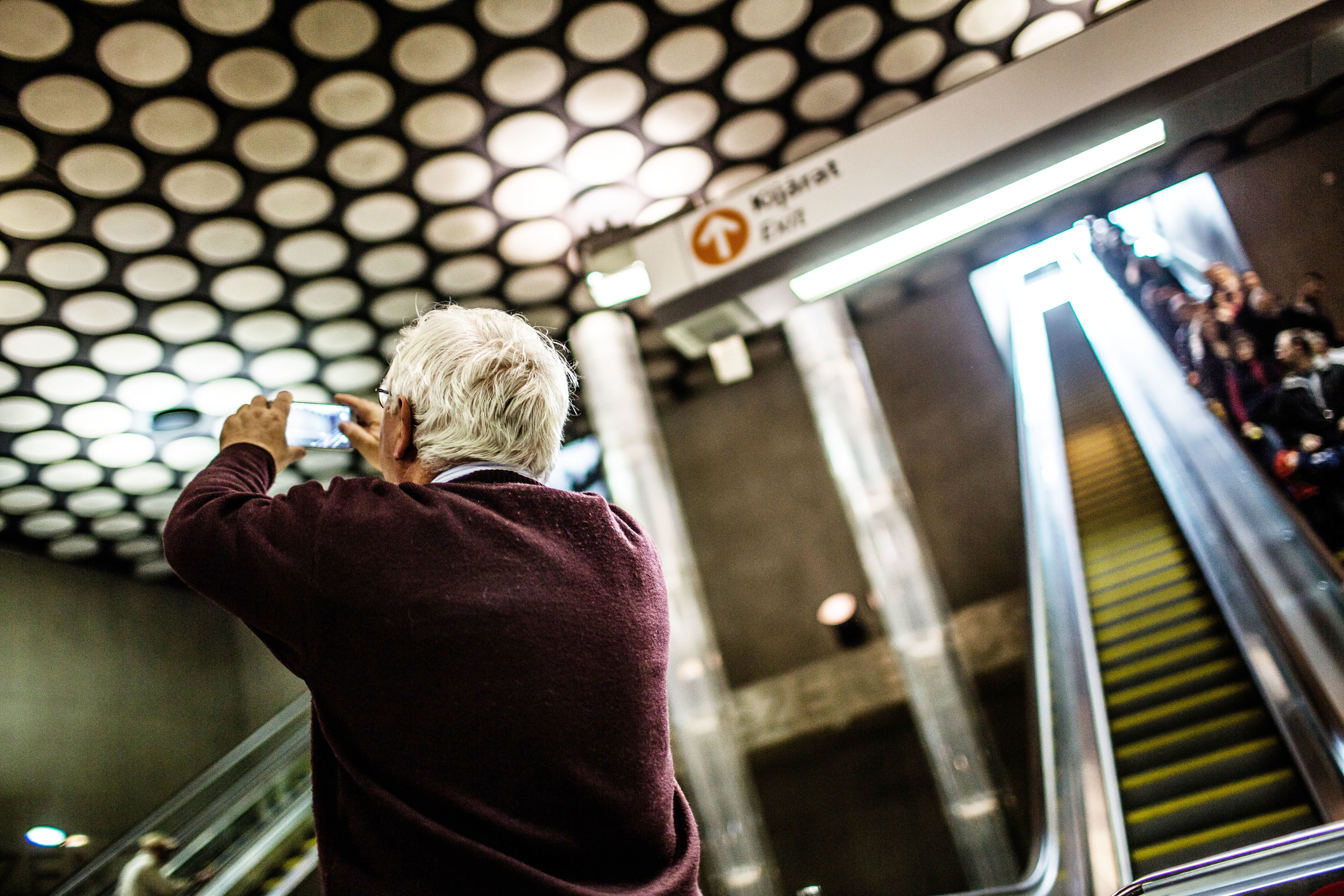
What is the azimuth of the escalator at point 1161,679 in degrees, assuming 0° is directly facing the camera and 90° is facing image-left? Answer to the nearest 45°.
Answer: approximately 0°

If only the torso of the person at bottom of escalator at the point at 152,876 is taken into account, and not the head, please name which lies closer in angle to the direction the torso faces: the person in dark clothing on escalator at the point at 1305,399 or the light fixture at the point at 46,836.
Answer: the person in dark clothing on escalator

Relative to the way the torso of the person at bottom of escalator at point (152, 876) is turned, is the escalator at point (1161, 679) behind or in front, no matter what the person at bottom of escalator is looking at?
in front

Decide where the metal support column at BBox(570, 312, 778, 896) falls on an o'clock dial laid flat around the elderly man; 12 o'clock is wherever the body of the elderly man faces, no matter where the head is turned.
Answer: The metal support column is roughly at 2 o'clock from the elderly man.

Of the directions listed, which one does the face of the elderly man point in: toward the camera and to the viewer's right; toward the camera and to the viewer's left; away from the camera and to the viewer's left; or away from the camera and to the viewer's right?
away from the camera and to the viewer's left

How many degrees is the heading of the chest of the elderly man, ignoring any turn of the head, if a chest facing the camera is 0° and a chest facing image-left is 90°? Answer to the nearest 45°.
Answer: approximately 135°
